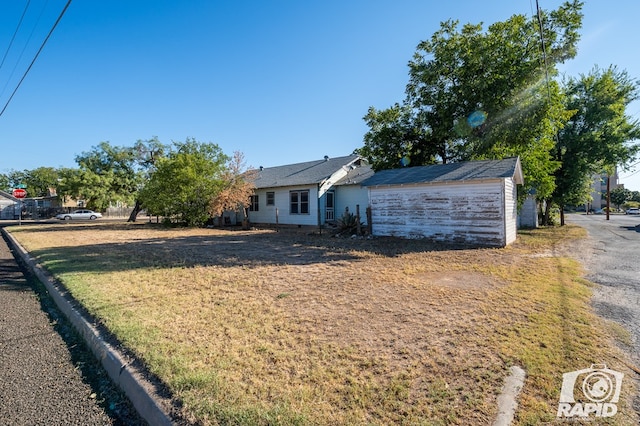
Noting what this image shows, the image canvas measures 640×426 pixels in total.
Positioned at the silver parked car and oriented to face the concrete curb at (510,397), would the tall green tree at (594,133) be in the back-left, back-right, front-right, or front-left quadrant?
front-left

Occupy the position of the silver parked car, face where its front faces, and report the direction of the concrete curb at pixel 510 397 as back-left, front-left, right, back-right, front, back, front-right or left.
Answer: left

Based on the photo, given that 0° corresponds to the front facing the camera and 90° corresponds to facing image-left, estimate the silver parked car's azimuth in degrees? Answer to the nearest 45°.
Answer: approximately 90°

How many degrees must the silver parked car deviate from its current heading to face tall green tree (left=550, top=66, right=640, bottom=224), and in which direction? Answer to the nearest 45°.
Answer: approximately 135° to its left

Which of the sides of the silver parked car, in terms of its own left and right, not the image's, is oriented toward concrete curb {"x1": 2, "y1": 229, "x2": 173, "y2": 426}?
left

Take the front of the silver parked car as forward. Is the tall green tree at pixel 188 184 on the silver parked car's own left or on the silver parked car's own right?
on the silver parked car's own left

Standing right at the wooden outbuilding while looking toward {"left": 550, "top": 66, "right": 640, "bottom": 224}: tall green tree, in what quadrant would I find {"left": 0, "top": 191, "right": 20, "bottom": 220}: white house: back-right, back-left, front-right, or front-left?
back-left

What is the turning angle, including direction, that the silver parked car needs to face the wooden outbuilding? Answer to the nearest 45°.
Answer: approximately 90° to its left

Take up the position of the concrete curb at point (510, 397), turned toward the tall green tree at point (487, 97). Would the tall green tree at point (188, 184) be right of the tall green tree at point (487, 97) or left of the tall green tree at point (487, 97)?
left
